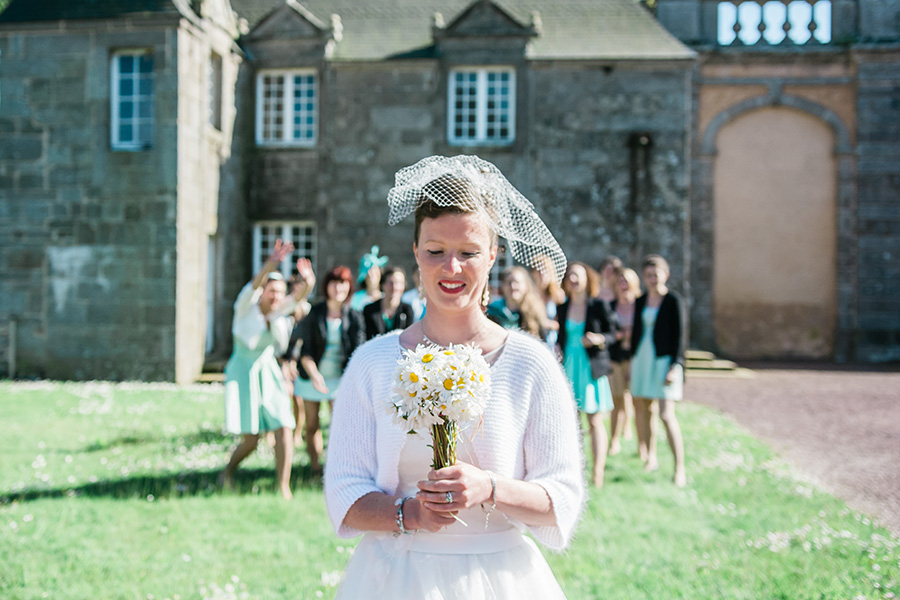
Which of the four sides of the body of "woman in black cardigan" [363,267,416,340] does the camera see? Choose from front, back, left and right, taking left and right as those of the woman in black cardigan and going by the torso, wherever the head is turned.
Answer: front

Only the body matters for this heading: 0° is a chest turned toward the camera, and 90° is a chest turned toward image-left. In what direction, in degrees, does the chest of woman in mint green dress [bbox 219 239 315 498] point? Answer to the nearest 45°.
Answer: approximately 315°

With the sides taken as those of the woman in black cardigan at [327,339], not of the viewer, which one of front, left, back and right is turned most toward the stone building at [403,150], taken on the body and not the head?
back

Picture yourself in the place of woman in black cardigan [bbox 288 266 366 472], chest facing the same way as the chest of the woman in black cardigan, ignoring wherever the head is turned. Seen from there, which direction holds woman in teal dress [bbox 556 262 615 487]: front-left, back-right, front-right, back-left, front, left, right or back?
left

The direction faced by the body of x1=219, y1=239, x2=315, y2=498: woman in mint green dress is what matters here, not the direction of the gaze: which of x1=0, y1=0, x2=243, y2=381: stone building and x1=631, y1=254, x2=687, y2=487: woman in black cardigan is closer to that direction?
the woman in black cardigan

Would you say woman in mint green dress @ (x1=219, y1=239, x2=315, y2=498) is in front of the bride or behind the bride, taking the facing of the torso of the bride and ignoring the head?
behind

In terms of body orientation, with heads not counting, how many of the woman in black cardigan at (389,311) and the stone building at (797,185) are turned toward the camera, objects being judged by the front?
2

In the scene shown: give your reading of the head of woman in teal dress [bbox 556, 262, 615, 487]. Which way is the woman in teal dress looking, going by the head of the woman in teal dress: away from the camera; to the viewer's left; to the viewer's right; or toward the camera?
toward the camera

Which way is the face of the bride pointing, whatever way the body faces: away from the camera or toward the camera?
toward the camera

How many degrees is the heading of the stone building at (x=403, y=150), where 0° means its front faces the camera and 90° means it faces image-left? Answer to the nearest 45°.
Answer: approximately 0°

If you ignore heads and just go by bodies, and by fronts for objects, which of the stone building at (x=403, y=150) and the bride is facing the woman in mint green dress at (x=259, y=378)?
the stone building

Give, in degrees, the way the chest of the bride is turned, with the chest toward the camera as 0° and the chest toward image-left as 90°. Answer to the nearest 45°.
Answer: approximately 0°

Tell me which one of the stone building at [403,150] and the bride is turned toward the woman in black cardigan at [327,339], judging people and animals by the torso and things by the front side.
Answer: the stone building

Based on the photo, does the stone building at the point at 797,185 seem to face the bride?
yes

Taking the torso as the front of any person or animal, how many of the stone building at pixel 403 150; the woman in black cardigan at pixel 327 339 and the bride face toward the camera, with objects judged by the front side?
3

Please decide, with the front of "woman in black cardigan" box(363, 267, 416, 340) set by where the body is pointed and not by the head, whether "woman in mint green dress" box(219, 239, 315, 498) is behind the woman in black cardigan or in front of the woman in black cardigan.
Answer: in front
